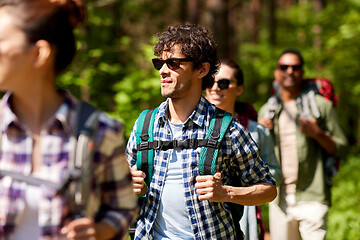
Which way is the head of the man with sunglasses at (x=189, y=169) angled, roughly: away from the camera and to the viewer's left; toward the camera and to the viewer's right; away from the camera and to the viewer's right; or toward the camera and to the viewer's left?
toward the camera and to the viewer's left

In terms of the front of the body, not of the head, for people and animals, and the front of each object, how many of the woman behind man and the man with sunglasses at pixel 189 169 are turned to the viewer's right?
0

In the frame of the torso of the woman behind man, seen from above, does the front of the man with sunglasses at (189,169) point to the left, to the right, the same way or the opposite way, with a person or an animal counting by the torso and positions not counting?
the same way

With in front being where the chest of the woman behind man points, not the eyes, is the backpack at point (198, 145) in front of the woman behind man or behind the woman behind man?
in front

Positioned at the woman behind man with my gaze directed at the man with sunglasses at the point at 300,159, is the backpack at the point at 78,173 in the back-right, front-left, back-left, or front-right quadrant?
back-right

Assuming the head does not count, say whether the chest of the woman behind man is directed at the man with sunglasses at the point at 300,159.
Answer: no

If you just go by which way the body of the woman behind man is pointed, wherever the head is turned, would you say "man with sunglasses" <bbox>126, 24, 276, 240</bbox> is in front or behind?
in front

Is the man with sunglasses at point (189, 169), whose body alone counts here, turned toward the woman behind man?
no

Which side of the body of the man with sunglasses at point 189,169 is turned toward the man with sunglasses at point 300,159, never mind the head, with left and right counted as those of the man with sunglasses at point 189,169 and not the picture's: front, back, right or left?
back

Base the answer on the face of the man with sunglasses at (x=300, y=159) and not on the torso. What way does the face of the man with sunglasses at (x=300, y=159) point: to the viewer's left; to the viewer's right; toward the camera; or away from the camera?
toward the camera

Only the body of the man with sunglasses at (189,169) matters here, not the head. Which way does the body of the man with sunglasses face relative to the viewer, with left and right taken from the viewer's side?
facing the viewer and to the left of the viewer

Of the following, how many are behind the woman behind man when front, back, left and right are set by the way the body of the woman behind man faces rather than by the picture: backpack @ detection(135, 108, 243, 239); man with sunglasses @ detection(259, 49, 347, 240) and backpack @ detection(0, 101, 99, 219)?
1

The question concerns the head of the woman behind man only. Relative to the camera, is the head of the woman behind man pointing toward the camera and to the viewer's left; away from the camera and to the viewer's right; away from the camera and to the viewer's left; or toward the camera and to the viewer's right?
toward the camera and to the viewer's left

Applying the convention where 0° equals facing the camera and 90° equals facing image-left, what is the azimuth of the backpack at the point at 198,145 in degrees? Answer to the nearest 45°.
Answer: approximately 225°
